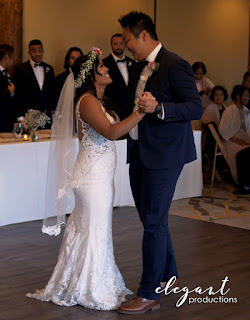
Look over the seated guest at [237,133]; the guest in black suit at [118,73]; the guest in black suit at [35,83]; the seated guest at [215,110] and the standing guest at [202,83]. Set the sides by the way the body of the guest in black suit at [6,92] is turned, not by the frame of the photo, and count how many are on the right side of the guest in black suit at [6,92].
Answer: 0

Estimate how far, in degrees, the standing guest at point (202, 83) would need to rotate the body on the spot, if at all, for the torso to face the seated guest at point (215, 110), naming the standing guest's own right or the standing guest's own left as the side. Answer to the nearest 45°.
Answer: approximately 45° to the standing guest's own left

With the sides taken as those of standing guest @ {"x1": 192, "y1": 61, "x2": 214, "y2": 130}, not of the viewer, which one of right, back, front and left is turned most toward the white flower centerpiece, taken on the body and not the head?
front

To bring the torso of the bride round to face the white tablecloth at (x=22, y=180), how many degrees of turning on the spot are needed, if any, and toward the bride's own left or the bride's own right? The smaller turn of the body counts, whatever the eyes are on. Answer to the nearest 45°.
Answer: approximately 90° to the bride's own left

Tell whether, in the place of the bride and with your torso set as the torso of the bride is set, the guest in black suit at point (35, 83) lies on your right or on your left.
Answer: on your left

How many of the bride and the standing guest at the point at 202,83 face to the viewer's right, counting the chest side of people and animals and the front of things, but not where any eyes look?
1

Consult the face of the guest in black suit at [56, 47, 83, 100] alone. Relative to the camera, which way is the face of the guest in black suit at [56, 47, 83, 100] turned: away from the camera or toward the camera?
toward the camera

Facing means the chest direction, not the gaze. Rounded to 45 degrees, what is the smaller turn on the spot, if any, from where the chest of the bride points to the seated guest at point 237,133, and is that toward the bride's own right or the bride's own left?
approximately 45° to the bride's own left

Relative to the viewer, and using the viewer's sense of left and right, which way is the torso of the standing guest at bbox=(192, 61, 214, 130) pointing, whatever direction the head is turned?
facing the viewer and to the left of the viewer

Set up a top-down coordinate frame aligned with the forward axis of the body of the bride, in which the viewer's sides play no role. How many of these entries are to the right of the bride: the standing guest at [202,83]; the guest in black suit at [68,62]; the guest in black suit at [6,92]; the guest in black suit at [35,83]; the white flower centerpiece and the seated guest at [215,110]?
0

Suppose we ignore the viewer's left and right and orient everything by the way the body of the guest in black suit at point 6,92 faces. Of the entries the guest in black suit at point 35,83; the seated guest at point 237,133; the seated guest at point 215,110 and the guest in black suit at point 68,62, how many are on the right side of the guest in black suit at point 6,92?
0

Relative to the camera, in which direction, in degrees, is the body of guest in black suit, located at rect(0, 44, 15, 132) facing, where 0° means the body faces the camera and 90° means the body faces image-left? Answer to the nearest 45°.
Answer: approximately 315°

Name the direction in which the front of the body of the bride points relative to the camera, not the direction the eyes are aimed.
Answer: to the viewer's right

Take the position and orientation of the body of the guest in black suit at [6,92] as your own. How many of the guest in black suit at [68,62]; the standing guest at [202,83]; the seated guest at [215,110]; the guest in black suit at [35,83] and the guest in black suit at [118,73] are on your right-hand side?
0

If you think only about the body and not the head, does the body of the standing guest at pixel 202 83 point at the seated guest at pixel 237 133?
no

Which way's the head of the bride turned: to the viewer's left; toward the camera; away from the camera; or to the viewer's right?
to the viewer's right

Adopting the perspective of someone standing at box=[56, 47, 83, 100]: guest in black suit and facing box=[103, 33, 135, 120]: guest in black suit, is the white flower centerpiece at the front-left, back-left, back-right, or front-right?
back-right

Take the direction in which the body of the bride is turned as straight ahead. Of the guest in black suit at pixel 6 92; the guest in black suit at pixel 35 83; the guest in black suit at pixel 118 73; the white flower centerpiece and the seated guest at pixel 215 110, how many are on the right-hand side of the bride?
0
